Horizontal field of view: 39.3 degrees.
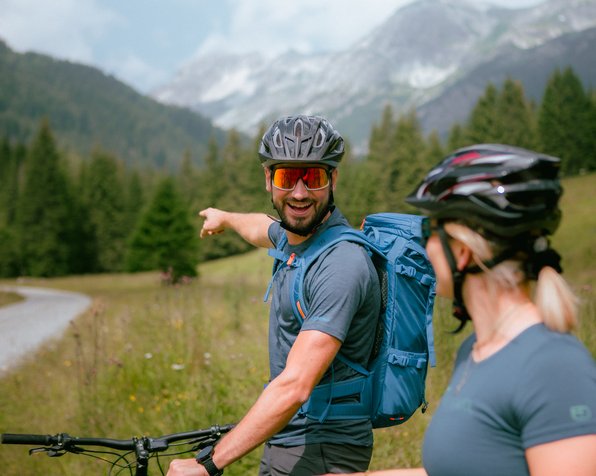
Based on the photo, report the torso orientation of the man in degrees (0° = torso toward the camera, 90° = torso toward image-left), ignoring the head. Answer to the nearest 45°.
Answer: approximately 45°

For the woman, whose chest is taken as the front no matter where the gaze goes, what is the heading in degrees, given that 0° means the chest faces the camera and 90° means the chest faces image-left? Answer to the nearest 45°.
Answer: approximately 45°

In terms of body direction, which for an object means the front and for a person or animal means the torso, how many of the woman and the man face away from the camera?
0

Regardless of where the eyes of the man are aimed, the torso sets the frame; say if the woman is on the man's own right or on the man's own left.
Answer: on the man's own left

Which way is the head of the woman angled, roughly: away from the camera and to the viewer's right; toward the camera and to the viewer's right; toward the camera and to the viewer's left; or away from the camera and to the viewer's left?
away from the camera and to the viewer's left

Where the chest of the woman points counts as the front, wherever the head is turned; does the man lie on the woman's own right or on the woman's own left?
on the woman's own right
